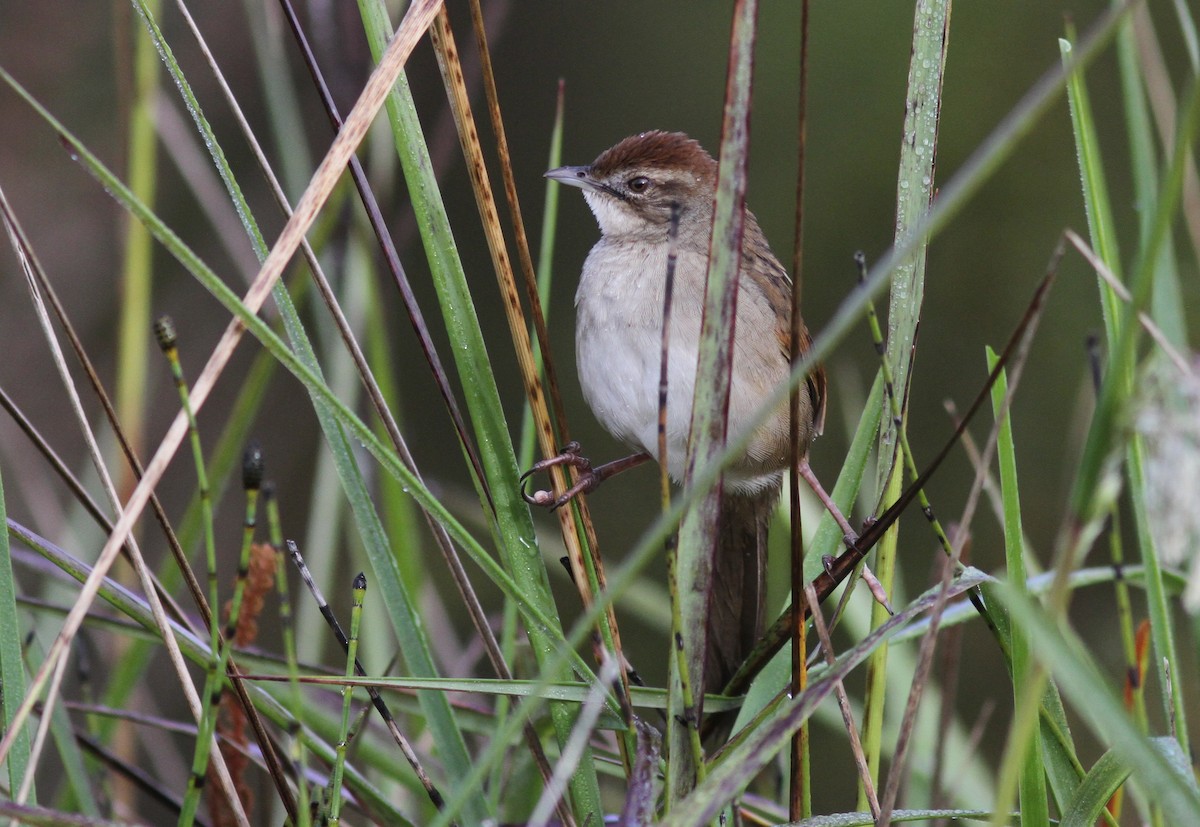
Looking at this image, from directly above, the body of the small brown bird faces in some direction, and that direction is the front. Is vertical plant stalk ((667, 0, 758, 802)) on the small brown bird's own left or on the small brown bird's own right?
on the small brown bird's own left

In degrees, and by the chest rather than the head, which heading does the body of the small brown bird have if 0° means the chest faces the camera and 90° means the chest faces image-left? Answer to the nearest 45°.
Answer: approximately 45°

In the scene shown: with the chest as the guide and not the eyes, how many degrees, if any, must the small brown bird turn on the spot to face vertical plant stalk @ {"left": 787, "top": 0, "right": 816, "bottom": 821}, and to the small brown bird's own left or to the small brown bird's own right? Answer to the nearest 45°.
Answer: approximately 45° to the small brown bird's own left

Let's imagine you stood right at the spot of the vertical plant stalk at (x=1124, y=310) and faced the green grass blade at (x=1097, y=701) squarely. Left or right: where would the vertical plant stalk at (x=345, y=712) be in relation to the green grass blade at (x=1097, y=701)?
right

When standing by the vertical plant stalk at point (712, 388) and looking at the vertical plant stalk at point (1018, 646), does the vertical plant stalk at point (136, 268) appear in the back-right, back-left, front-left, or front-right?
back-left

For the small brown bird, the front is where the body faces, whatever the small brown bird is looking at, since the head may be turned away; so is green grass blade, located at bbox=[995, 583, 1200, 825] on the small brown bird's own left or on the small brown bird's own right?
on the small brown bird's own left

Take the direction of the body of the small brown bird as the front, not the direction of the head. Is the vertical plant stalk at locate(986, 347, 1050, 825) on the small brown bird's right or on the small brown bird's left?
on the small brown bird's left
